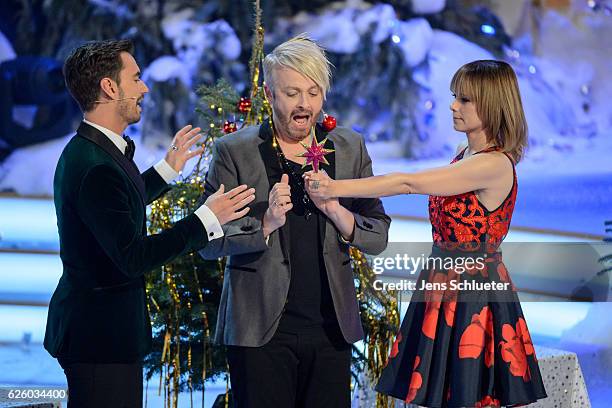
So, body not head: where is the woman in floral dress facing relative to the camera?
to the viewer's left

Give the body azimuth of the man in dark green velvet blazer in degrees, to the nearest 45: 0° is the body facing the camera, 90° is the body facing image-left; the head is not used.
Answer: approximately 270°

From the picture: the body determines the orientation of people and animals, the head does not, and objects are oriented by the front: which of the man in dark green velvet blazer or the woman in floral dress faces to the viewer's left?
the woman in floral dress

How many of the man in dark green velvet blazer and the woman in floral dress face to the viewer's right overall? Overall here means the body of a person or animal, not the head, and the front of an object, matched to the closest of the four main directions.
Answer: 1

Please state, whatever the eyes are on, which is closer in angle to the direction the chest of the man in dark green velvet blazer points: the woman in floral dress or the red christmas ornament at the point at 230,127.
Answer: the woman in floral dress

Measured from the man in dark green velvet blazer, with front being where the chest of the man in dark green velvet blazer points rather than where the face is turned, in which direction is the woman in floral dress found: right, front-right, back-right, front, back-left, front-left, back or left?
front

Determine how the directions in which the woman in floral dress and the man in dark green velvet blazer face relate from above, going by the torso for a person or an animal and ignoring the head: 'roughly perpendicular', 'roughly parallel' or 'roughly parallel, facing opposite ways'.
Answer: roughly parallel, facing opposite ways

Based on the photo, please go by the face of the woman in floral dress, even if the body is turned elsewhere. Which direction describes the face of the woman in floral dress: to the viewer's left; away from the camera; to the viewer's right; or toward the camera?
to the viewer's left

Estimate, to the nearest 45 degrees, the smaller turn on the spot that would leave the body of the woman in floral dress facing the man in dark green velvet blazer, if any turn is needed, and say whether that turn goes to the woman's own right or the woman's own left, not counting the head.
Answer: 0° — they already face them

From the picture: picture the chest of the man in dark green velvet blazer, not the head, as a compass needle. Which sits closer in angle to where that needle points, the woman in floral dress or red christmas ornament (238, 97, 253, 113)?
the woman in floral dress

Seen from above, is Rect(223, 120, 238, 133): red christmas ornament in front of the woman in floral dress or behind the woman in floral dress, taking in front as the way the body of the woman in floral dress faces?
in front

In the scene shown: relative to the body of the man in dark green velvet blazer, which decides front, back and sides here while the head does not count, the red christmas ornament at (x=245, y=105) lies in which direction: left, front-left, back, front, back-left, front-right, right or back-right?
front-left

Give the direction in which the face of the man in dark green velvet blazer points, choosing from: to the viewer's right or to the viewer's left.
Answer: to the viewer's right
